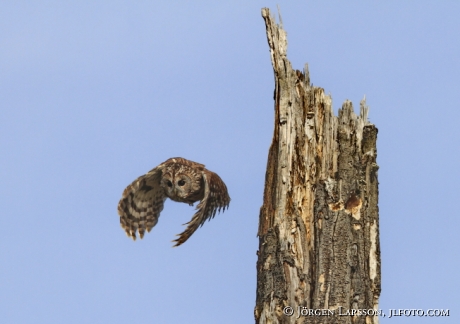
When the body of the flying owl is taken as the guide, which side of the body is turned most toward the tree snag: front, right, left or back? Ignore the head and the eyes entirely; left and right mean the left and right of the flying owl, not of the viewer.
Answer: left

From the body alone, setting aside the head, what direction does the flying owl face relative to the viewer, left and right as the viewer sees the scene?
facing the viewer and to the left of the viewer
